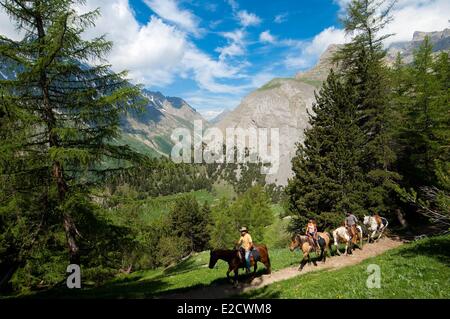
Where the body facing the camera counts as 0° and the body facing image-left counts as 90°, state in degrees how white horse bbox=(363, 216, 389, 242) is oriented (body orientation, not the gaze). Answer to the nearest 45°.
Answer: approximately 45°

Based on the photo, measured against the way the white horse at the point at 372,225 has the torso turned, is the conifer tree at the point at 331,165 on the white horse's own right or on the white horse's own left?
on the white horse's own right

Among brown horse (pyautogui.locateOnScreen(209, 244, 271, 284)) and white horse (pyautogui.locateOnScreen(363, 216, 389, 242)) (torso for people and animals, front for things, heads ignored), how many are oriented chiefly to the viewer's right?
0

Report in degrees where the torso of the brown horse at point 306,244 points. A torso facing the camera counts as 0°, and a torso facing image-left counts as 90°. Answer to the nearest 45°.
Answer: approximately 45°

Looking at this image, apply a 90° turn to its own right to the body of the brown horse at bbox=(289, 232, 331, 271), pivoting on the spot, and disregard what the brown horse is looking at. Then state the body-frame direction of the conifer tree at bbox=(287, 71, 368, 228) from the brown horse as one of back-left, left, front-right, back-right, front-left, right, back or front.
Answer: front-right

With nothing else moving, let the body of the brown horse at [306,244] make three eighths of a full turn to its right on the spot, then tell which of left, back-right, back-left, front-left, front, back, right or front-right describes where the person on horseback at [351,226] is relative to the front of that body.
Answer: front-right

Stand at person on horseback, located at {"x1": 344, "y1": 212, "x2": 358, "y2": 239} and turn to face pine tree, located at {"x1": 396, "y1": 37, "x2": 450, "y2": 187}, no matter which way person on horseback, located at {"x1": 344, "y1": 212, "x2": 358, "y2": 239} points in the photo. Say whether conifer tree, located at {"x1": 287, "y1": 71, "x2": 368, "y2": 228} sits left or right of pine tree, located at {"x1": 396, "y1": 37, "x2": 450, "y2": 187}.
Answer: left

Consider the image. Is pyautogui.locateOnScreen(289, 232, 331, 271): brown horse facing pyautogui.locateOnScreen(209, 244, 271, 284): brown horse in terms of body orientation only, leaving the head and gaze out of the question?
yes

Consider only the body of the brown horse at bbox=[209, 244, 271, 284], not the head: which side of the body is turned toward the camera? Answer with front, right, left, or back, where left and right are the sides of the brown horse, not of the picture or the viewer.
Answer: left
